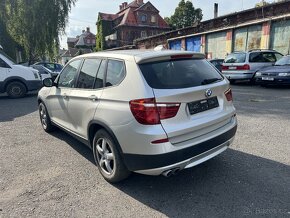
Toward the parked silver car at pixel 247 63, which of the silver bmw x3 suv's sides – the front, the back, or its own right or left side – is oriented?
right

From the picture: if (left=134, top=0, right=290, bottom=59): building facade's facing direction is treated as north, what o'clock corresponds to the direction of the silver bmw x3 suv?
The silver bmw x3 suv is roughly at 11 o'clock from the building facade.

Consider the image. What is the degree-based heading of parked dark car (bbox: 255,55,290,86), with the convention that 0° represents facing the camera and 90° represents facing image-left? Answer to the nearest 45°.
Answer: approximately 45°

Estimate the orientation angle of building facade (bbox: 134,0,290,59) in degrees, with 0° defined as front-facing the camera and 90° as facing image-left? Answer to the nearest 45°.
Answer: approximately 45°

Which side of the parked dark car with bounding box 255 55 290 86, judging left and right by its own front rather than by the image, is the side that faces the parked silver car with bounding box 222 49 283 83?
right

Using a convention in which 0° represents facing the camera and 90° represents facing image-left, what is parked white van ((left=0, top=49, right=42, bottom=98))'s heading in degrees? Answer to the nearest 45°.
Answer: approximately 270°

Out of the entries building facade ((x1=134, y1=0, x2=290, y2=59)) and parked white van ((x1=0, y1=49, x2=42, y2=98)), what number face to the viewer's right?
1
